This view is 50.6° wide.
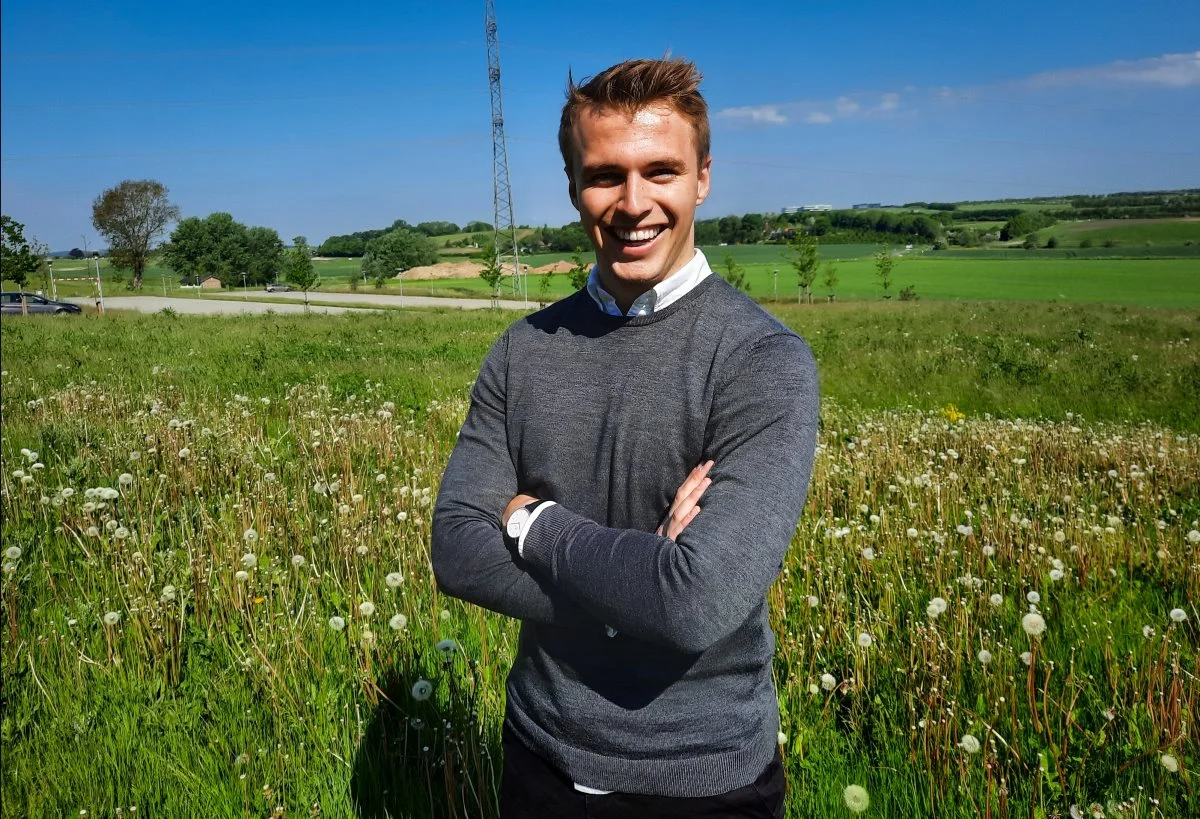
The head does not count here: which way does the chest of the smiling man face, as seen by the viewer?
toward the camera

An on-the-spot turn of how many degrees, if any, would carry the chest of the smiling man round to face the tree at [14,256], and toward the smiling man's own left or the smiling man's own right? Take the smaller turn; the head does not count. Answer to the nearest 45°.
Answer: approximately 135° to the smiling man's own right

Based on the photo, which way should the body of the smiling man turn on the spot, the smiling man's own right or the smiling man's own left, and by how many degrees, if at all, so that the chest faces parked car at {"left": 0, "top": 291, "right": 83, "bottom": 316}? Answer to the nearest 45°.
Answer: approximately 135° to the smiling man's own right

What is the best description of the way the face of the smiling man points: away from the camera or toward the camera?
toward the camera
